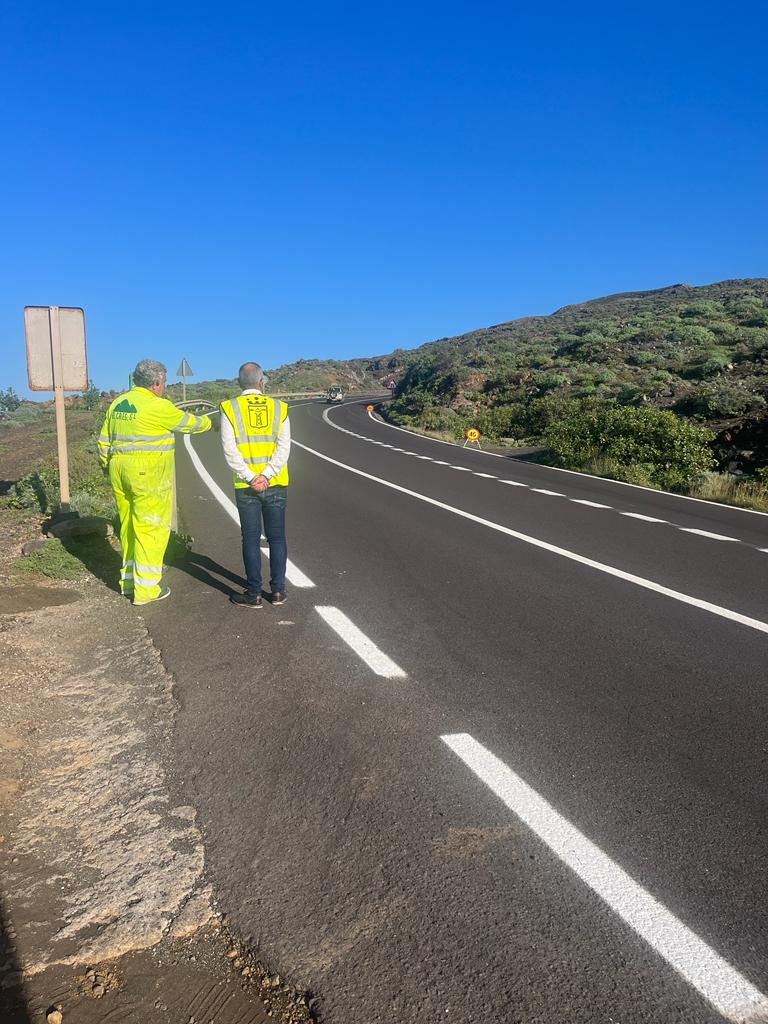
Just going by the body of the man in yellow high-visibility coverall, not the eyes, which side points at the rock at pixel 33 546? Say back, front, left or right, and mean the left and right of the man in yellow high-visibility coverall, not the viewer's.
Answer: left

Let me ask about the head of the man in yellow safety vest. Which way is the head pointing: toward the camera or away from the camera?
away from the camera

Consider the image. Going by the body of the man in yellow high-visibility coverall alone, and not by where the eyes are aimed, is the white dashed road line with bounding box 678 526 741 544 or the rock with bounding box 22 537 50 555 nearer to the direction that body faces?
the white dashed road line

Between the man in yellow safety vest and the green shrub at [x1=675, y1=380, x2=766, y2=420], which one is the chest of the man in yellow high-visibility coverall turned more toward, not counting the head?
the green shrub

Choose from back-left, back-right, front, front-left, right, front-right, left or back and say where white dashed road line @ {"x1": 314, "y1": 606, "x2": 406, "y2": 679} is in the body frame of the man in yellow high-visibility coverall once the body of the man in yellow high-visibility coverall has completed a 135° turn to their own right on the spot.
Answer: front-left

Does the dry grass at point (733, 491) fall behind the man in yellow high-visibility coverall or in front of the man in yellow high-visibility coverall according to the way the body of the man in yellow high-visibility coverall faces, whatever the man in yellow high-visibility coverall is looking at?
in front

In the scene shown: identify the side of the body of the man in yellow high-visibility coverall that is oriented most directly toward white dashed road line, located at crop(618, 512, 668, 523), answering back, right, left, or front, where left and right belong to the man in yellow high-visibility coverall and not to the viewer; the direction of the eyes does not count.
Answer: front

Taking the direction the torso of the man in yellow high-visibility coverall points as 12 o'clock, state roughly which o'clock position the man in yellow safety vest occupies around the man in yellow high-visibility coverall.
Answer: The man in yellow safety vest is roughly at 2 o'clock from the man in yellow high-visibility coverall.

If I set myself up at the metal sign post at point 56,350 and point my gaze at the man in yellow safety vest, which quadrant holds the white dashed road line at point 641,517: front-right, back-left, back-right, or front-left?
front-left

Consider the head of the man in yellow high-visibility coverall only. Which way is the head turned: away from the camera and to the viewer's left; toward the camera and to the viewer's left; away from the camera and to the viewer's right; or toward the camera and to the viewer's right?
away from the camera and to the viewer's right

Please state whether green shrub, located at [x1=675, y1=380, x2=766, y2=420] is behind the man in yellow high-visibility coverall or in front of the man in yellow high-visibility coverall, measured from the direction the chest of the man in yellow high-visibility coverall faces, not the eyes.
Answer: in front

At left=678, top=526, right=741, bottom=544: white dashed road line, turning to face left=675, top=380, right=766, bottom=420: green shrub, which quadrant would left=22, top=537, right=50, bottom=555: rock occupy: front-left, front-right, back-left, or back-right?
back-left

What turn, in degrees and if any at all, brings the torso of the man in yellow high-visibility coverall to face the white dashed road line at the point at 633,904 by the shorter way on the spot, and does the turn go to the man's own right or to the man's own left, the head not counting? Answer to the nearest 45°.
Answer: approximately 135° to the man's own right

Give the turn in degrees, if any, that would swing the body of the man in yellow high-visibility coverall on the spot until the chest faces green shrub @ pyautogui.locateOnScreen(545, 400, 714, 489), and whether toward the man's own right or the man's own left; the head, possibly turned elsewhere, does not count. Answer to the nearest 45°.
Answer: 0° — they already face it

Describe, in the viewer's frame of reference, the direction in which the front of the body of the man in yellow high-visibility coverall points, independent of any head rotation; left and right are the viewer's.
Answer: facing away from the viewer and to the right of the viewer

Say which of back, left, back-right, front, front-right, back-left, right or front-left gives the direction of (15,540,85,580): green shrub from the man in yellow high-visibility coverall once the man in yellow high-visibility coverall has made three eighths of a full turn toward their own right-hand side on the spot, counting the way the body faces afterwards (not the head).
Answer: back-right
